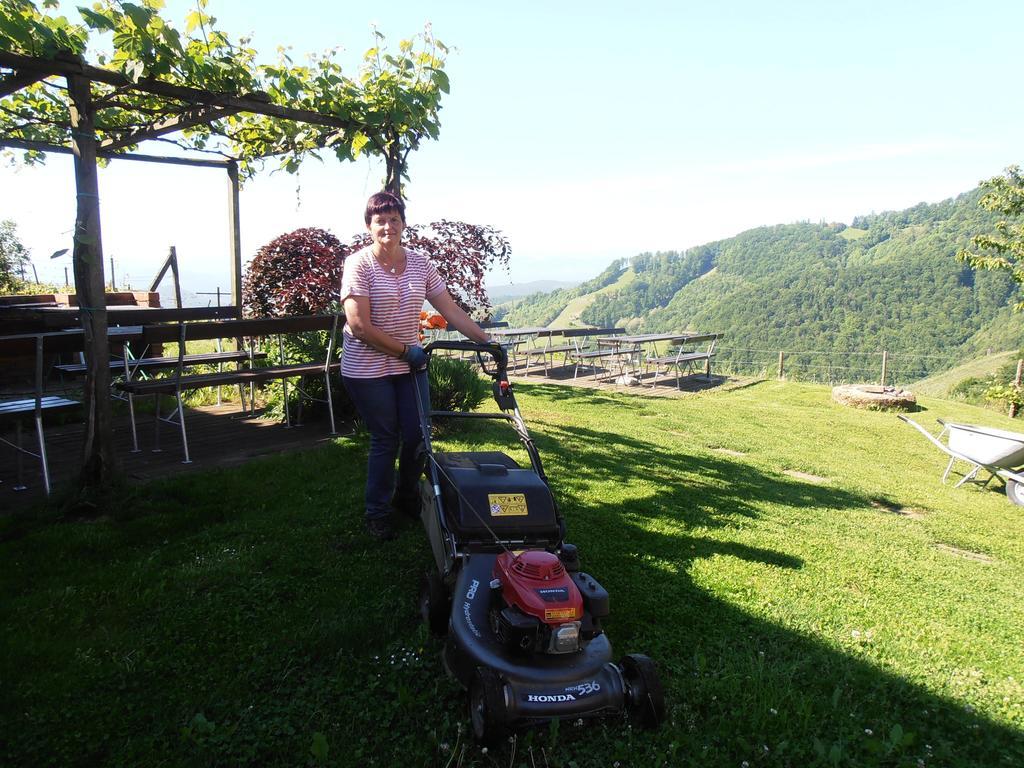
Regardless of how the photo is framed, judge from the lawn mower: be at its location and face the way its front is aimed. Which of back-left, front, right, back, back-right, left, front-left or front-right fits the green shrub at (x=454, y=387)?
back-left

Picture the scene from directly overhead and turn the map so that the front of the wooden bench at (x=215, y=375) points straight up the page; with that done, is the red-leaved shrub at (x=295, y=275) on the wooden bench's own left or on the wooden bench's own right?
on the wooden bench's own right

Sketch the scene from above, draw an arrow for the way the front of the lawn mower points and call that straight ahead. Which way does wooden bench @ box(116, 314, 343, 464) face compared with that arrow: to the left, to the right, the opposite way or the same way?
the opposite way

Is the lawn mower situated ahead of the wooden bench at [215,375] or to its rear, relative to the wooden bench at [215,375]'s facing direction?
to the rear

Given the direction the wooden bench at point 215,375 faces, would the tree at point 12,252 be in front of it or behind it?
in front

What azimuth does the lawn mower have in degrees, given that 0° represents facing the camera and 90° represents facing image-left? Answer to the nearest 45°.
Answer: approximately 315°

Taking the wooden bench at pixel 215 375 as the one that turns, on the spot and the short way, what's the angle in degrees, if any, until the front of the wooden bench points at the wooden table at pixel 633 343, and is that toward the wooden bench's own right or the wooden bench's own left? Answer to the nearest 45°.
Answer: approximately 90° to the wooden bench's own right

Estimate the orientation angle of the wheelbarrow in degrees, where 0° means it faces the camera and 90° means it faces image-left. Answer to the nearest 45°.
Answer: approximately 315°

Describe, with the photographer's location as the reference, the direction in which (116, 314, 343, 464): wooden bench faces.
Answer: facing away from the viewer and to the left of the viewer
